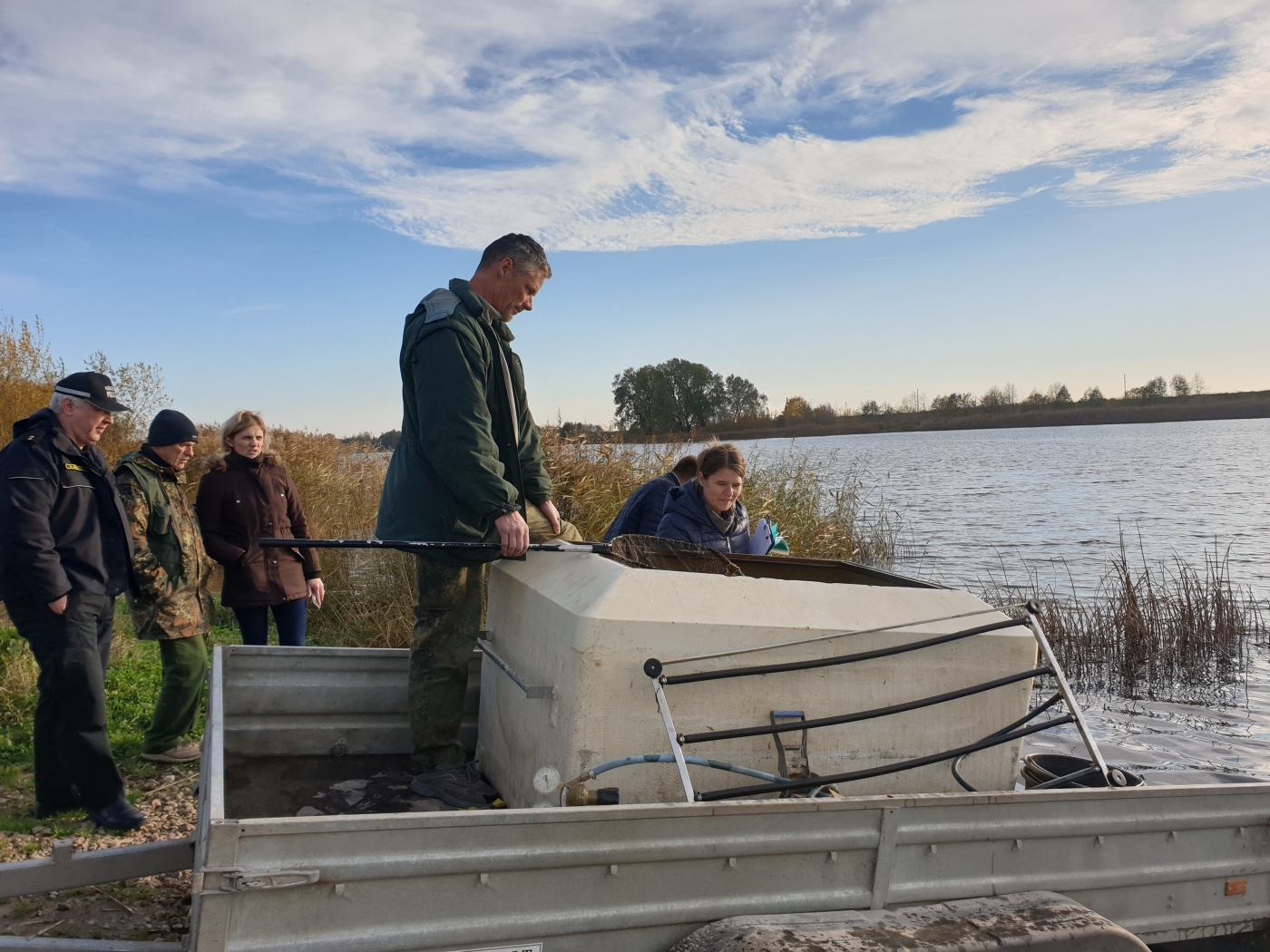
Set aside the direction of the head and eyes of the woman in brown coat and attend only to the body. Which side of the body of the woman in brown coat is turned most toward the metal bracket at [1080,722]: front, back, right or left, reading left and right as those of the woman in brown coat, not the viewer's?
front

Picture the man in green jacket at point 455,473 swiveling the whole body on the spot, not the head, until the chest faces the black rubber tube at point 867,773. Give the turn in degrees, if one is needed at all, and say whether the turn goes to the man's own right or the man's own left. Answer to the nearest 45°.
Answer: approximately 45° to the man's own right

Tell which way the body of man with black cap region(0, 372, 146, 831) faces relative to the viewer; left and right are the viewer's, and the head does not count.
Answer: facing the viewer and to the right of the viewer

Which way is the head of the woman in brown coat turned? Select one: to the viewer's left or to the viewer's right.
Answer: to the viewer's right

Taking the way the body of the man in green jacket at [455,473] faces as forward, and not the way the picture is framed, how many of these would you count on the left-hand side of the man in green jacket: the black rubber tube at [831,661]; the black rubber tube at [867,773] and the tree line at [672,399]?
1

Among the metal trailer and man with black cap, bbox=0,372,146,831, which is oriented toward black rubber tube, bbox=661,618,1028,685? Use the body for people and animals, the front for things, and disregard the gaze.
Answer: the man with black cap

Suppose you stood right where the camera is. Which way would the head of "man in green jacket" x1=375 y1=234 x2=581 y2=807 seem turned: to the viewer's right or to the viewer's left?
to the viewer's right

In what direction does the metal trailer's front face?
to the viewer's left

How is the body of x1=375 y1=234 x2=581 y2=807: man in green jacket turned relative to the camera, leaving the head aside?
to the viewer's right

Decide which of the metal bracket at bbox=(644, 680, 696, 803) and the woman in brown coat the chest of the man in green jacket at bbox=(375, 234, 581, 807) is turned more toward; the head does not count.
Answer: the metal bracket

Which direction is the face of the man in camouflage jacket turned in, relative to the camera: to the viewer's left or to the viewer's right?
to the viewer's right

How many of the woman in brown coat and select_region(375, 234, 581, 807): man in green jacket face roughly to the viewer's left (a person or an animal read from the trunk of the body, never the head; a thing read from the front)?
0

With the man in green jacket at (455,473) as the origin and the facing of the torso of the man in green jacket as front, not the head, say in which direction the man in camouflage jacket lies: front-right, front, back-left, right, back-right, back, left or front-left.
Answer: back-left
